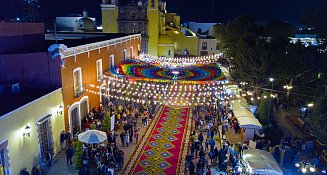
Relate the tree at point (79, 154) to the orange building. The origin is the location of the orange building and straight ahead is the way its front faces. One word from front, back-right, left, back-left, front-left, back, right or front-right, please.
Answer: front-right

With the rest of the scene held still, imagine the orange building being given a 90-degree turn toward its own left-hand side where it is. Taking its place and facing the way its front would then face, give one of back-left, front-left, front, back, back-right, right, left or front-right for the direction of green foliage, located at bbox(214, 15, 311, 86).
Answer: front-right

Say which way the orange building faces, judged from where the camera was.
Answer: facing the viewer and to the right of the viewer

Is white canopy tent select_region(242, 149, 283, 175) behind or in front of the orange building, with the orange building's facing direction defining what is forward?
in front

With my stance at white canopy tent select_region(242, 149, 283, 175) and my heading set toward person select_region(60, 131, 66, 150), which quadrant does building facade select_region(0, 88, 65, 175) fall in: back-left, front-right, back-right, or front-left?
front-left

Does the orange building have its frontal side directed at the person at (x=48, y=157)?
no

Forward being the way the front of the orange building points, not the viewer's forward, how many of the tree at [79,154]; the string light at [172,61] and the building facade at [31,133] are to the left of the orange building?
1

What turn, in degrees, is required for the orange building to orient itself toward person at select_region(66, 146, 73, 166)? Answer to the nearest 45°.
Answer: approximately 45° to its right

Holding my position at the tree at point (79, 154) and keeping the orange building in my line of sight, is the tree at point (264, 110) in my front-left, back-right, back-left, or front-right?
front-right

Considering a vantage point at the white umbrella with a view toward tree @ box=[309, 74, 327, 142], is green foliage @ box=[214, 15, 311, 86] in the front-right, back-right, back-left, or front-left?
front-left

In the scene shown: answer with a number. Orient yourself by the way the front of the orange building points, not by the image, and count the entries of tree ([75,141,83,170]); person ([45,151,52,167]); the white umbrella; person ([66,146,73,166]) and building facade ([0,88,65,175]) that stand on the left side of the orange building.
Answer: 0

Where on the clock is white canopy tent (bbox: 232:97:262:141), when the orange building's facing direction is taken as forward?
The white canopy tent is roughly at 1 o'clock from the orange building.

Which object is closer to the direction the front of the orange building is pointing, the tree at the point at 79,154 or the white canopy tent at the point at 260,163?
the white canopy tent

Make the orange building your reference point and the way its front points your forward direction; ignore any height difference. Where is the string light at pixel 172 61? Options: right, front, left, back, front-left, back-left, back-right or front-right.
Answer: left

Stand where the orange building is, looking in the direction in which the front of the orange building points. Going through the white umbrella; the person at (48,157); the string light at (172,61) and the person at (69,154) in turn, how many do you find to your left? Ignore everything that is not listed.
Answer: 1

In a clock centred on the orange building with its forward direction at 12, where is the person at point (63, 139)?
The person is roughly at 2 o'clock from the orange building.

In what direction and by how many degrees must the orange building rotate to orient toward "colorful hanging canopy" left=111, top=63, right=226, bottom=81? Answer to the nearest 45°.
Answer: approximately 45° to its left

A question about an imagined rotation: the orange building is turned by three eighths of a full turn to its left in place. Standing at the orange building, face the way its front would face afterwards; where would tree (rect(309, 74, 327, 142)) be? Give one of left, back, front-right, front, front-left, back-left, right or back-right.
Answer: back-right
